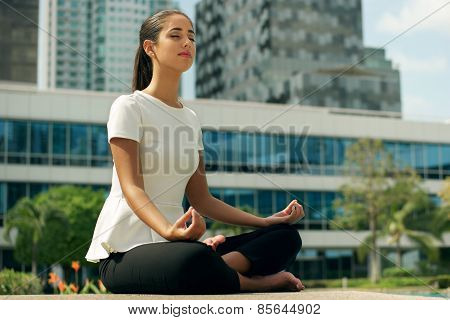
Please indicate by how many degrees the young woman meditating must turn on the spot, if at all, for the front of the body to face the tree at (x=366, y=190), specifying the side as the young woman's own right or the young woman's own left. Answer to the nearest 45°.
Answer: approximately 135° to the young woman's own left

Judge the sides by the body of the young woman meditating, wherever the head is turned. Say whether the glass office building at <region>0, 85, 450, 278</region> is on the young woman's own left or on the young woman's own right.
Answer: on the young woman's own left

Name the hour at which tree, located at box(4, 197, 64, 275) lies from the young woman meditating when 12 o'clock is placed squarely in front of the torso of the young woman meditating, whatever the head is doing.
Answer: The tree is roughly at 7 o'clock from the young woman meditating.

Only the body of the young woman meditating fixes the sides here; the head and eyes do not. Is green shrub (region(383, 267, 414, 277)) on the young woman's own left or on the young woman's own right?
on the young woman's own left

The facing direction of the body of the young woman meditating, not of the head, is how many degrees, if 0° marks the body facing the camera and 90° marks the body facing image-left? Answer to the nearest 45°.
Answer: approximately 315°
